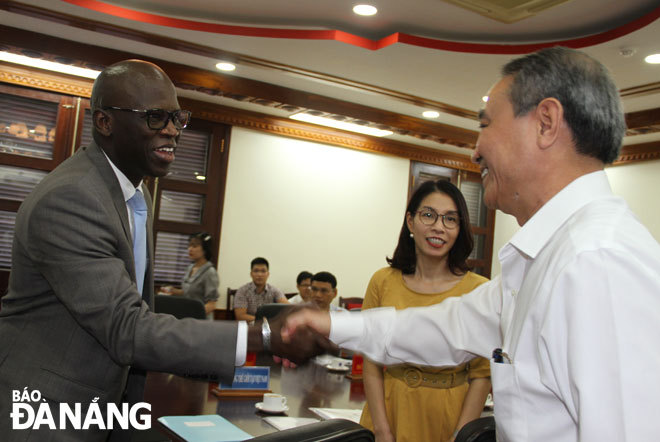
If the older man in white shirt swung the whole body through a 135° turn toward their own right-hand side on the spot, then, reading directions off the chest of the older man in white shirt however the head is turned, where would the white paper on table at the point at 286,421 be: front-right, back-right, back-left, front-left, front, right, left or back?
left

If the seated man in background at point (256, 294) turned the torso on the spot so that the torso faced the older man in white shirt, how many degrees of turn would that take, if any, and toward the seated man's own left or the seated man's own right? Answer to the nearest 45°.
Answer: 0° — they already face them

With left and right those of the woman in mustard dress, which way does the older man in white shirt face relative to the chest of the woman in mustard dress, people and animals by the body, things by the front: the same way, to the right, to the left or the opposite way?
to the right

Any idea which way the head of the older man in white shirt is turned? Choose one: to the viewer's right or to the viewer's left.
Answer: to the viewer's left

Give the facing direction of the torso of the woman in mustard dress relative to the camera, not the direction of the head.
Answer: toward the camera

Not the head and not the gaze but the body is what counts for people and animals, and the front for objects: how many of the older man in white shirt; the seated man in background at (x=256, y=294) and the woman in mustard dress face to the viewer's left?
1

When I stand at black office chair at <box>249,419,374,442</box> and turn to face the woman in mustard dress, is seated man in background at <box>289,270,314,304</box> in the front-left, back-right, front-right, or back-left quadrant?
front-left

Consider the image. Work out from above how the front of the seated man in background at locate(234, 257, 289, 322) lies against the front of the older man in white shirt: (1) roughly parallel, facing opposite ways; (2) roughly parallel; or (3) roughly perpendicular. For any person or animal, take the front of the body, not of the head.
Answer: roughly perpendicular

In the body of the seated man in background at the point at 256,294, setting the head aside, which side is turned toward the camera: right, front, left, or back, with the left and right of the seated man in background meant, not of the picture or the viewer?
front

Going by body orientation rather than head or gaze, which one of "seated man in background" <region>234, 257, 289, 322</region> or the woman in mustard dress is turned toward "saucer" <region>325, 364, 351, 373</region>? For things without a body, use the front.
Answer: the seated man in background

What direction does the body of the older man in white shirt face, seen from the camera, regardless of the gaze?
to the viewer's left

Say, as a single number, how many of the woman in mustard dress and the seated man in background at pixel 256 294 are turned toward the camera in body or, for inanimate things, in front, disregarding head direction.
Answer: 2

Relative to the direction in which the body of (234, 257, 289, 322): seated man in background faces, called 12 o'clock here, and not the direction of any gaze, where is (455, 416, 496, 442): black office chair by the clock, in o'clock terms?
The black office chair is roughly at 12 o'clock from the seated man in background.

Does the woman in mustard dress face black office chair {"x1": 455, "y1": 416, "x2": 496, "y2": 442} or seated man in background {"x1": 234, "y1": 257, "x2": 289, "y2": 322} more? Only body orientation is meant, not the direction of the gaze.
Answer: the black office chair
